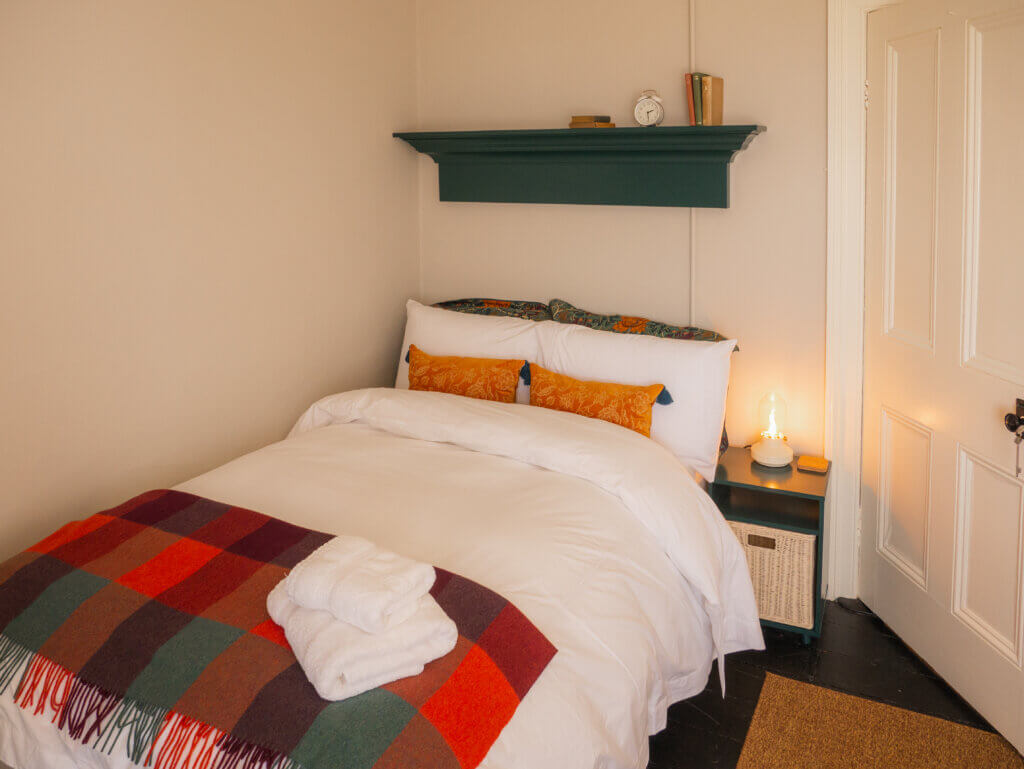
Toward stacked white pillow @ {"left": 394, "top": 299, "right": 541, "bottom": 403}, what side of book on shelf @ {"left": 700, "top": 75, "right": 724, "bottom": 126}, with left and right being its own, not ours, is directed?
right

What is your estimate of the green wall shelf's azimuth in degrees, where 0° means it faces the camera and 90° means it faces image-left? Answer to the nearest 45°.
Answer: approximately 0°

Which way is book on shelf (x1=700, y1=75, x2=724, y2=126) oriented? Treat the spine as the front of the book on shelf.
toward the camera

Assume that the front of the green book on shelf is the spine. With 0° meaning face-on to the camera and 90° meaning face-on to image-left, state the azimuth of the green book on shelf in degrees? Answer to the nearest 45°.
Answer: approximately 0°

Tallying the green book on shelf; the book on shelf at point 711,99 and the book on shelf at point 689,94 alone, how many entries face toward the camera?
3

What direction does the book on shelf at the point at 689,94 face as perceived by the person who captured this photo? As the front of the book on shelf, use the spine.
facing the viewer

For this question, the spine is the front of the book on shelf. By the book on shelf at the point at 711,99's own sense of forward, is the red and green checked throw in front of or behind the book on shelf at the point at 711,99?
in front
